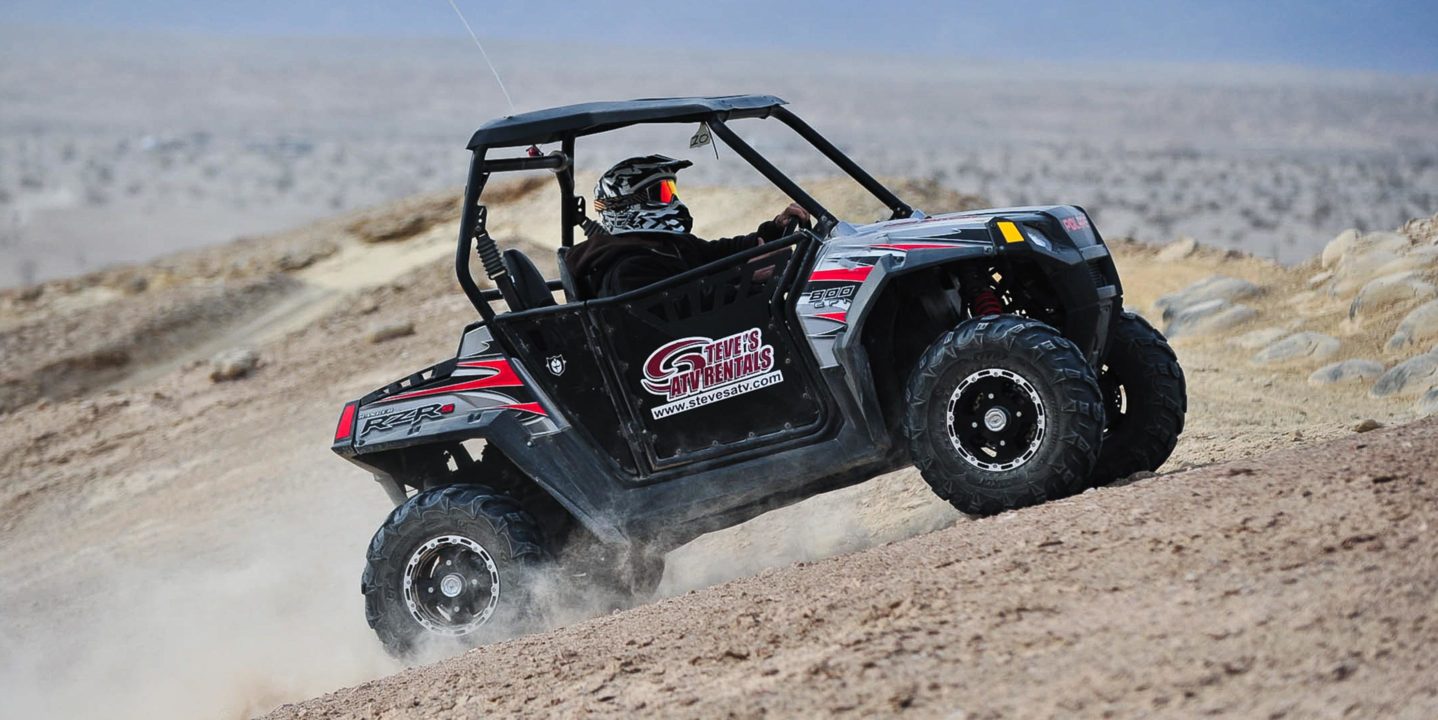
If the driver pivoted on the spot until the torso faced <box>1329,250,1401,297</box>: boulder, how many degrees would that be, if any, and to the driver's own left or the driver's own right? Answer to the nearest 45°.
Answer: approximately 45° to the driver's own left

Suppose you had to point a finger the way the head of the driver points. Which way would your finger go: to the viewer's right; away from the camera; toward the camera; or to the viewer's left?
to the viewer's right

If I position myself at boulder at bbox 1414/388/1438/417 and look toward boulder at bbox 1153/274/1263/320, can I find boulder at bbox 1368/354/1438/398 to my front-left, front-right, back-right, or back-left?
front-right

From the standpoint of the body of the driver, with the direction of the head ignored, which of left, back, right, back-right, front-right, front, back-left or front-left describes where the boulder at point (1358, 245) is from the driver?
front-left

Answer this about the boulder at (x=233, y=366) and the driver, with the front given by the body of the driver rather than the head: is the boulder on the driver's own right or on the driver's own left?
on the driver's own left

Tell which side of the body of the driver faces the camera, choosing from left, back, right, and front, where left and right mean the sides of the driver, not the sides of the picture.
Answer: right
